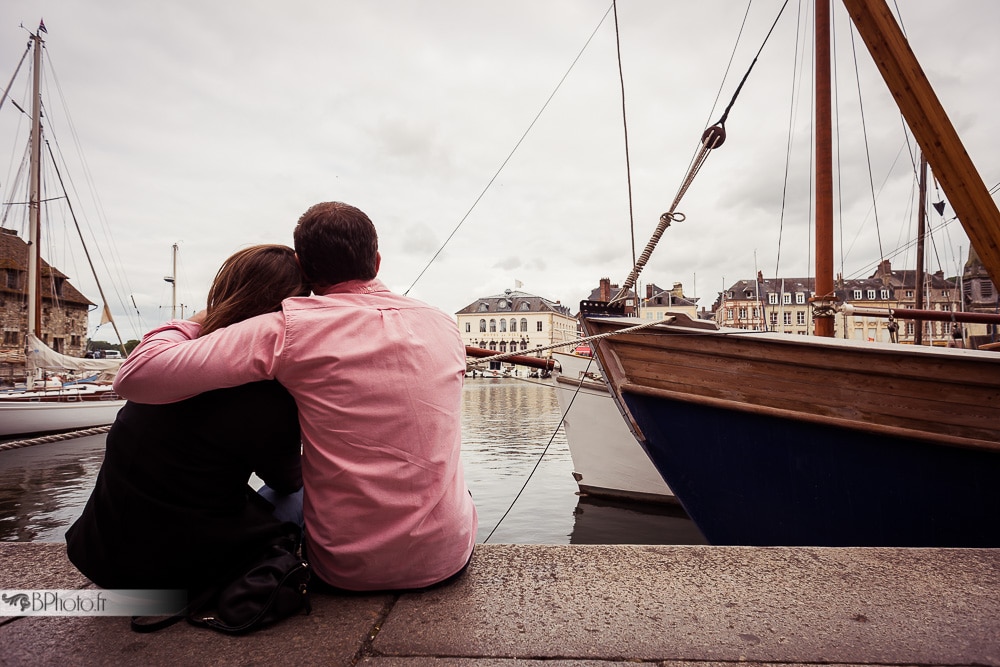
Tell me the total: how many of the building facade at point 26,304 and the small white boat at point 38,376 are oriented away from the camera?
0

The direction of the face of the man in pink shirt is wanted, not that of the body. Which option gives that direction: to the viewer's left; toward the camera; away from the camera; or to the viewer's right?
away from the camera

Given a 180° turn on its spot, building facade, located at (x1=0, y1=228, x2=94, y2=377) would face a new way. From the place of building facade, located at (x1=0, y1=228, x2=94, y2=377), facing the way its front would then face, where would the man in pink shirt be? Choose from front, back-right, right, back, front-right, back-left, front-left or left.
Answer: back-left

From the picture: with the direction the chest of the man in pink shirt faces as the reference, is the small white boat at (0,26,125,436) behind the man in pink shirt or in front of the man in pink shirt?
in front

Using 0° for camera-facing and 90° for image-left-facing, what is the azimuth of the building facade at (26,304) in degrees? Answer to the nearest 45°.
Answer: approximately 315°

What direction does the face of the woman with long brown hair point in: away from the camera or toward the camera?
away from the camera

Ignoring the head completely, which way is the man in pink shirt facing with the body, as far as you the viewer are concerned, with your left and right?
facing away from the viewer

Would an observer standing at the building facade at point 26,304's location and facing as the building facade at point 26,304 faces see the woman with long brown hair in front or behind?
in front

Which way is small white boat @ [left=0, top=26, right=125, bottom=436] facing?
to the viewer's left

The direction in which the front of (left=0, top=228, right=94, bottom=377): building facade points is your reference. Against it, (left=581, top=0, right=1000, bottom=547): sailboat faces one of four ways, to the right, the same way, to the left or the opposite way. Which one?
the opposite way

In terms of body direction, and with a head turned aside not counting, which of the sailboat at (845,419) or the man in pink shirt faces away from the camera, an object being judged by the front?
the man in pink shirt

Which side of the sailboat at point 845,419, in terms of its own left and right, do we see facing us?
left

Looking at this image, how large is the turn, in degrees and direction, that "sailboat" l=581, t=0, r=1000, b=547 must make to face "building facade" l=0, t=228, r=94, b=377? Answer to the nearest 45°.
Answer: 0° — it already faces it
